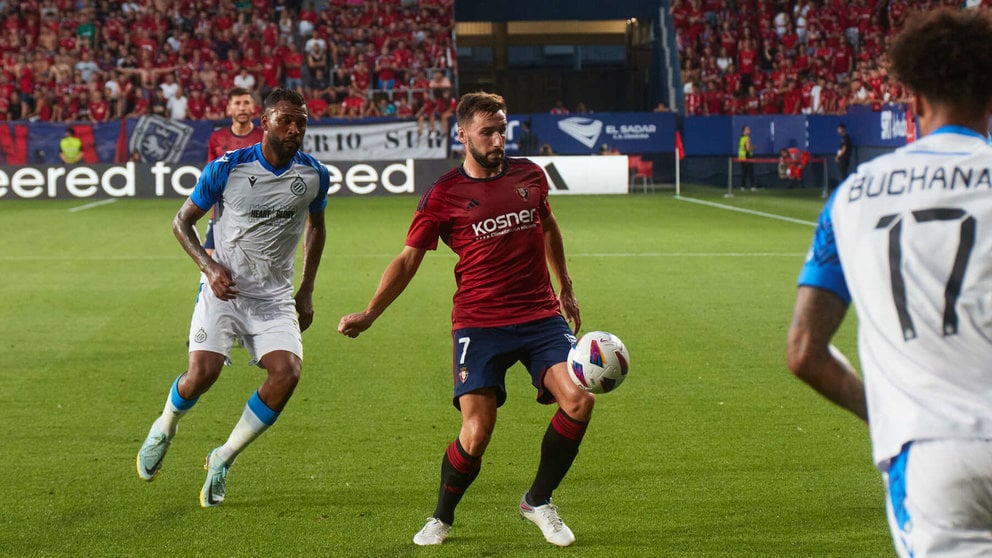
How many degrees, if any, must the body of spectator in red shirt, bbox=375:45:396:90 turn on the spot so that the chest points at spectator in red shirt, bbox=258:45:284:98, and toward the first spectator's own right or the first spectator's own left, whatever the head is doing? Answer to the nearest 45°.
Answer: approximately 90° to the first spectator's own right

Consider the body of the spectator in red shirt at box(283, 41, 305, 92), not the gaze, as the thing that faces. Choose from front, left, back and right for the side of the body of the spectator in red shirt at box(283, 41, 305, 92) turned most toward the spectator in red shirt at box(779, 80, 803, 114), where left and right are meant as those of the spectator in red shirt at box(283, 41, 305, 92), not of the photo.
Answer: left

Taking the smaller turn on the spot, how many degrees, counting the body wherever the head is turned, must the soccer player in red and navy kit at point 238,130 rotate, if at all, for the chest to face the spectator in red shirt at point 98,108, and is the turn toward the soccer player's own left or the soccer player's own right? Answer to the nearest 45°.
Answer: approximately 180°

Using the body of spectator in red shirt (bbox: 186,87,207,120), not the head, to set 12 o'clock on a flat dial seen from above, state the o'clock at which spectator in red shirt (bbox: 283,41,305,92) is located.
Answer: spectator in red shirt (bbox: 283,41,305,92) is roughly at 8 o'clock from spectator in red shirt (bbox: 186,87,207,120).

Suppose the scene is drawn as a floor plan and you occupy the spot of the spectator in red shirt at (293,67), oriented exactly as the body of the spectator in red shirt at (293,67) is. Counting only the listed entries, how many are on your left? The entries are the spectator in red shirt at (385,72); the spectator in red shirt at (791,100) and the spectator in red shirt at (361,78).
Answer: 3

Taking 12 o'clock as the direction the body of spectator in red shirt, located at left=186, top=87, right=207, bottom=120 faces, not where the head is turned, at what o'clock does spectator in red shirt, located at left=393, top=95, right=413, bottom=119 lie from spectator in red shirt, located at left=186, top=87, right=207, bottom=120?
spectator in red shirt, located at left=393, top=95, right=413, bottom=119 is roughly at 9 o'clock from spectator in red shirt, located at left=186, top=87, right=207, bottom=120.

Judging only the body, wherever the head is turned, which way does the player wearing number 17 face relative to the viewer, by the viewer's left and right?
facing away from the viewer

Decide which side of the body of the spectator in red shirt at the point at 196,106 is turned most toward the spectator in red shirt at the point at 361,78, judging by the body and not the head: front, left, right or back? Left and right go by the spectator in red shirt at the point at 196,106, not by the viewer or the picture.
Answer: left

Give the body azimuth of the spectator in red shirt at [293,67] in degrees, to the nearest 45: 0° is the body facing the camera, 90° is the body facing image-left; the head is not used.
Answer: approximately 0°

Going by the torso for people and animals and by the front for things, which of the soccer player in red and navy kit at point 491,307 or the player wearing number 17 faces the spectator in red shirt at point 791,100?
the player wearing number 17

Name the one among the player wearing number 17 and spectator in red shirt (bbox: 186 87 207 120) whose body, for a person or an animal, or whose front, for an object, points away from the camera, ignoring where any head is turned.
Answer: the player wearing number 17

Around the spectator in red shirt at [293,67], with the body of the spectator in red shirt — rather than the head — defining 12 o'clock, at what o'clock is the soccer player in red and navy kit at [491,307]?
The soccer player in red and navy kit is roughly at 12 o'clock from the spectator in red shirt.
